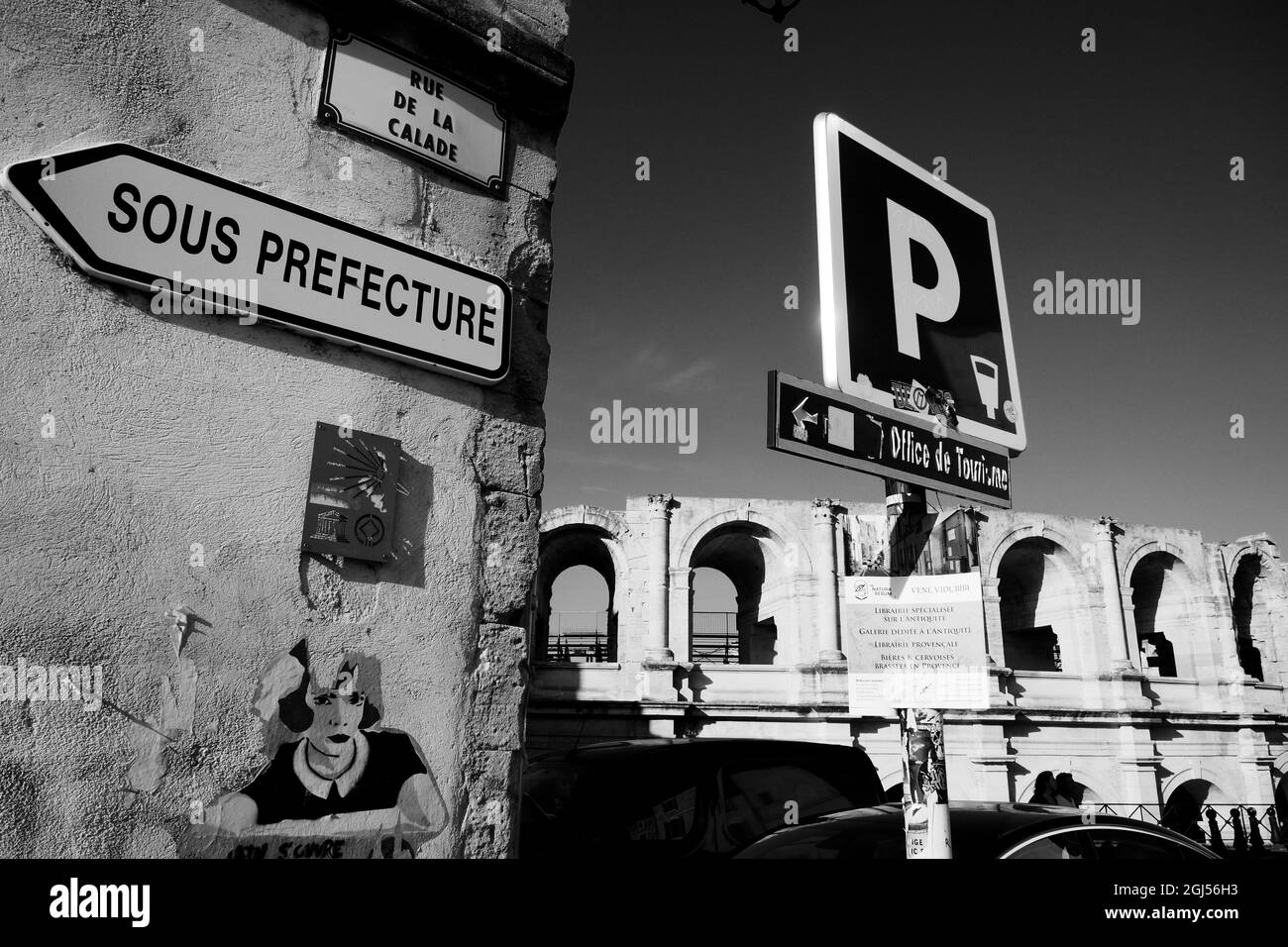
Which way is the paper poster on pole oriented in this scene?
toward the camera

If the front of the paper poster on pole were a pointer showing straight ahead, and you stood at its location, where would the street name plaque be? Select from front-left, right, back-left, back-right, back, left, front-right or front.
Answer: front-right

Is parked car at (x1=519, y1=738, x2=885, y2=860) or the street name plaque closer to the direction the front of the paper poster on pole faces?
the street name plaque

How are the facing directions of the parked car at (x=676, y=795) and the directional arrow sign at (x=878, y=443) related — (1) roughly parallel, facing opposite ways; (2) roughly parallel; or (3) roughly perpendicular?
roughly perpendicular

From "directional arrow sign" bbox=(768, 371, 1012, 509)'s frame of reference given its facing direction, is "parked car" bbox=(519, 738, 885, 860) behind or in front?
behind

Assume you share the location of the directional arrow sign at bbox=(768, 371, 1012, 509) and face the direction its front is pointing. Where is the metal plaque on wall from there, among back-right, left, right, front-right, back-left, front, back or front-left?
right

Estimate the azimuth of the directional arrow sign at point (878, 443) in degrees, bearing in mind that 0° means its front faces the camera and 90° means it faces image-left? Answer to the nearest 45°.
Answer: approximately 315°

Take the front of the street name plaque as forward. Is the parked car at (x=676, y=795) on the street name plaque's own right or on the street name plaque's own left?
on the street name plaque's own left
